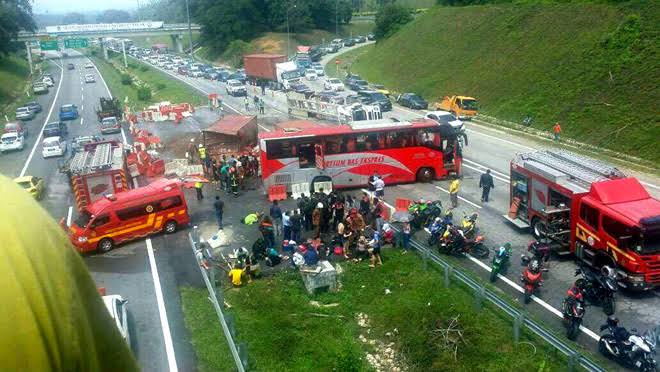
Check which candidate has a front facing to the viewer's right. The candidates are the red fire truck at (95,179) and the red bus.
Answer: the red bus

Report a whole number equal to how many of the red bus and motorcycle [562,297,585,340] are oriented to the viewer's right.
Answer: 1

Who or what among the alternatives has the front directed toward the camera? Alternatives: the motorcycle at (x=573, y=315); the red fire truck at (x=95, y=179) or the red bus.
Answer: the motorcycle

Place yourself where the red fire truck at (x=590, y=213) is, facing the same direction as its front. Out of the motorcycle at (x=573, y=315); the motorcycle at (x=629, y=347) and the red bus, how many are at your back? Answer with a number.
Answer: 1

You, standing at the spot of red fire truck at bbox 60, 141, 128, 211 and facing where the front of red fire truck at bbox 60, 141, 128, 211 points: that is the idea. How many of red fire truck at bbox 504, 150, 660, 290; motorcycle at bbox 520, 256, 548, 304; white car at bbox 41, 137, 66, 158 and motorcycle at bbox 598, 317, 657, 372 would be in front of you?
1

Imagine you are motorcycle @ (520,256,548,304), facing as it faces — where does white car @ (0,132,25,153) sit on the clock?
The white car is roughly at 4 o'clock from the motorcycle.

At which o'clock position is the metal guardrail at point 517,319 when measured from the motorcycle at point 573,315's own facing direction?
The metal guardrail is roughly at 2 o'clock from the motorcycle.

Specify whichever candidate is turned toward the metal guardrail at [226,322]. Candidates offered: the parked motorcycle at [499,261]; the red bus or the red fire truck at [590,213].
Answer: the parked motorcycle

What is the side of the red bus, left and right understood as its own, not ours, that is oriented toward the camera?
right

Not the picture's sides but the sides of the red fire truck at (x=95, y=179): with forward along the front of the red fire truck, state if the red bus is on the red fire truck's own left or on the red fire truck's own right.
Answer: on the red fire truck's own right
